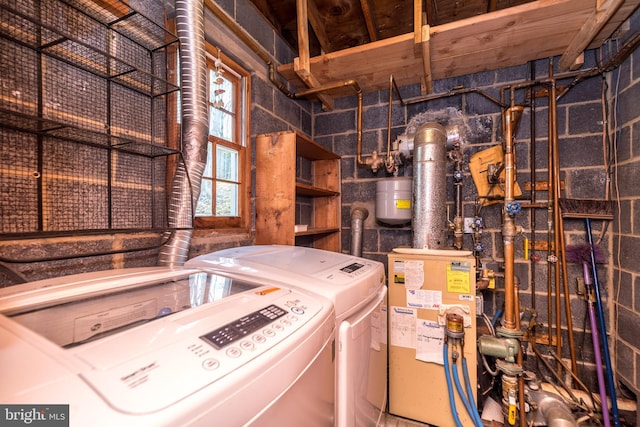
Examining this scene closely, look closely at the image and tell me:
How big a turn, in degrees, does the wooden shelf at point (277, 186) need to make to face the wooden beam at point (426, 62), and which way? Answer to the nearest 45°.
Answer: approximately 45° to its left

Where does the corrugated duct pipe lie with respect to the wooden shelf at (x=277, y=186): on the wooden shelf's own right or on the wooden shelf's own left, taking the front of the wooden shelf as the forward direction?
on the wooden shelf's own right

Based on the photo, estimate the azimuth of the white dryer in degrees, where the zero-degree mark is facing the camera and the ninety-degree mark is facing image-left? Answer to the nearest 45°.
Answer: approximately 315°

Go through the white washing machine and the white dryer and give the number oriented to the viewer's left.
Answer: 0

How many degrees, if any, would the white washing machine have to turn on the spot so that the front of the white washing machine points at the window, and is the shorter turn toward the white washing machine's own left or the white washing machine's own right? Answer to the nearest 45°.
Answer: approximately 135° to the white washing machine's own left

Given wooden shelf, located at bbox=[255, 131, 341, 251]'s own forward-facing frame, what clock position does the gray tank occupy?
The gray tank is roughly at 10 o'clock from the wooden shelf.
